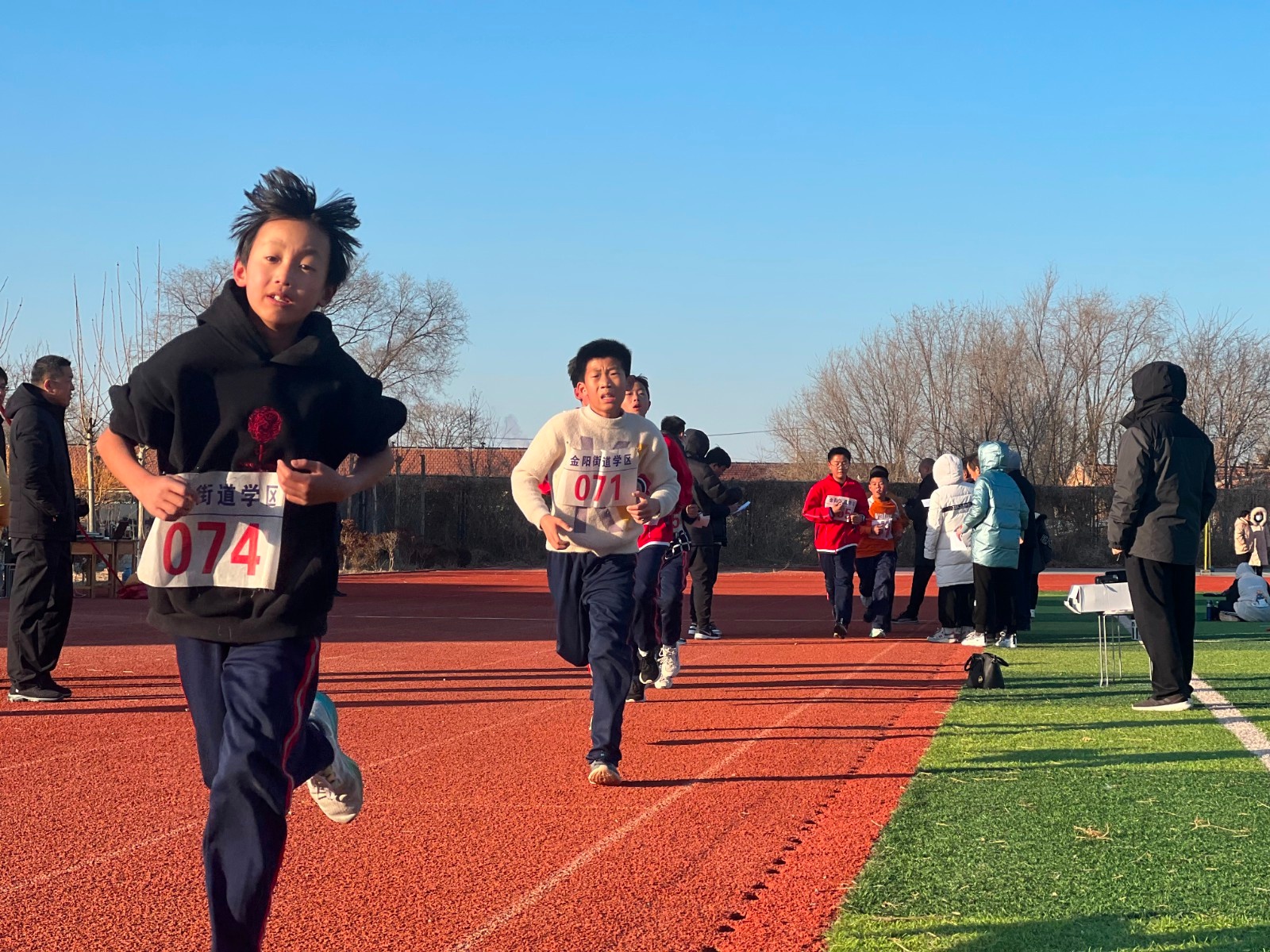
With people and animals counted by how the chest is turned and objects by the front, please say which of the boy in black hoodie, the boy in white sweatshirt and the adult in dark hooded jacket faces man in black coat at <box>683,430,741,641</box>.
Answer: the adult in dark hooded jacket

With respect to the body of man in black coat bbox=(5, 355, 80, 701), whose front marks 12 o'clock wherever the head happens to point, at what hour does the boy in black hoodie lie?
The boy in black hoodie is roughly at 3 o'clock from the man in black coat.

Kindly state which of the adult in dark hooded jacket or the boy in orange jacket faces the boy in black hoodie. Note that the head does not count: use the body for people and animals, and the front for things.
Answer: the boy in orange jacket

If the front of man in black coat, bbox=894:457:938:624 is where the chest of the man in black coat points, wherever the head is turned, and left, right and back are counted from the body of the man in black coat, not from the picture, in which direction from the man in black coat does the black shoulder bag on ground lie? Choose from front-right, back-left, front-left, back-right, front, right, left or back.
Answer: left

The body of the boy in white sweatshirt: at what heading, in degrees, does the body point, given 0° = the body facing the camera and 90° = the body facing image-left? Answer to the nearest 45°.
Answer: approximately 0°

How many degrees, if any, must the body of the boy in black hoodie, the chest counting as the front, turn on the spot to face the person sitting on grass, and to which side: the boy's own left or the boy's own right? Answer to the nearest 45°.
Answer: approximately 135° to the boy's own left

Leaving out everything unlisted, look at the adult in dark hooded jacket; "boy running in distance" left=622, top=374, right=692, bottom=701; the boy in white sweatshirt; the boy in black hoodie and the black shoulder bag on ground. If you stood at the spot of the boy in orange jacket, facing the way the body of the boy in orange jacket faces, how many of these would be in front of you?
5

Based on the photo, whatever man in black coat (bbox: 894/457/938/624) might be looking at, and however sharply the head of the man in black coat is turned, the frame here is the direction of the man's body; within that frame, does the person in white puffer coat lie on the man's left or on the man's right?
on the man's left

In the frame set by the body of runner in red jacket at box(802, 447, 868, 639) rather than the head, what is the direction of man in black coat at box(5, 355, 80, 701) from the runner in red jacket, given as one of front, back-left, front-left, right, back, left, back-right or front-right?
front-right

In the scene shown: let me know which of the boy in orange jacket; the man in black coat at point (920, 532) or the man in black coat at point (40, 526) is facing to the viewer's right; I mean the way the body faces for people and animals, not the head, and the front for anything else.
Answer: the man in black coat at point (40, 526)

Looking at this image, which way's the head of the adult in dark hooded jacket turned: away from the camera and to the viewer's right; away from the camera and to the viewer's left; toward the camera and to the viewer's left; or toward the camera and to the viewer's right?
away from the camera and to the viewer's left

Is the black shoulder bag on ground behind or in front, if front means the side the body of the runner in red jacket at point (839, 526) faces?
in front

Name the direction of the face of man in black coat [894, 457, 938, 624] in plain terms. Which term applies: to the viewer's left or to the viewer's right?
to the viewer's left

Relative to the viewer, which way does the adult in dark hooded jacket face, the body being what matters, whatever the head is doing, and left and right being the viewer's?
facing away from the viewer and to the left of the viewer
